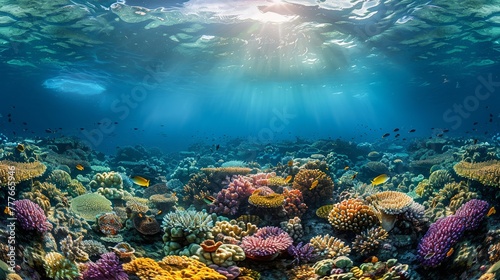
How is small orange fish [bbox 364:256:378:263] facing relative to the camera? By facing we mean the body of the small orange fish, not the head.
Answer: to the viewer's right

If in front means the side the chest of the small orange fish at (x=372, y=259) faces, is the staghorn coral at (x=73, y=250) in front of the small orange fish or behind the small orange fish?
behind

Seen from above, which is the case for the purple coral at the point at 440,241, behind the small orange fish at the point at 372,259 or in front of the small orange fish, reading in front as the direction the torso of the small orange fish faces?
in front

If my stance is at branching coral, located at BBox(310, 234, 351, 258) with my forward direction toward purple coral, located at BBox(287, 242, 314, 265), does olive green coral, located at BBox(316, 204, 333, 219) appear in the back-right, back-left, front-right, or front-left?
back-right

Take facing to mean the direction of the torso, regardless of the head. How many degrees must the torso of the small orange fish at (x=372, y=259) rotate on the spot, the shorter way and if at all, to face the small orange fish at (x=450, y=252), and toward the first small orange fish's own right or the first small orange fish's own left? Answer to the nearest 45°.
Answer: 0° — it already faces it
